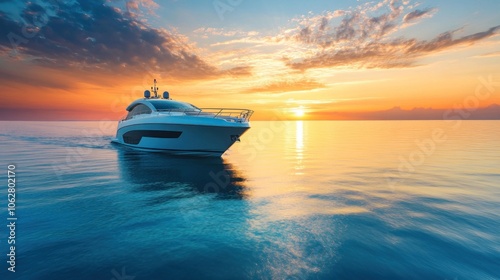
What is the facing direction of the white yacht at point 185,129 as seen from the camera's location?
facing the viewer and to the right of the viewer
